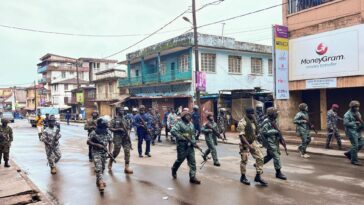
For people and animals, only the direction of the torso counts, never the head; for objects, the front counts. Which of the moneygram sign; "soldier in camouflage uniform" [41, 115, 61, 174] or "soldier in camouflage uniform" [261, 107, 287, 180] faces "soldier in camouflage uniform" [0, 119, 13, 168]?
the moneygram sign

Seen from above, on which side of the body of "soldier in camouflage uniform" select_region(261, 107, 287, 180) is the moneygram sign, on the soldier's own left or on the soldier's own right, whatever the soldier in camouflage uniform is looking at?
on the soldier's own left

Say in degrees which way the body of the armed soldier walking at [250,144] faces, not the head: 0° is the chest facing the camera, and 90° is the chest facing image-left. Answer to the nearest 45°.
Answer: approximately 315°

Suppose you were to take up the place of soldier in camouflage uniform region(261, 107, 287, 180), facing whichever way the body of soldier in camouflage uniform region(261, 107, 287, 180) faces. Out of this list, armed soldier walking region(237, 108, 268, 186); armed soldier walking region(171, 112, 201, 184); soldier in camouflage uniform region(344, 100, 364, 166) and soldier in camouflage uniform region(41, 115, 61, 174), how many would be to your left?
1

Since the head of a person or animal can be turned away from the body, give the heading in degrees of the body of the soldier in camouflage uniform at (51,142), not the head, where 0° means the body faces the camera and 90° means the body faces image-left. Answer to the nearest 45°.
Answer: approximately 0°

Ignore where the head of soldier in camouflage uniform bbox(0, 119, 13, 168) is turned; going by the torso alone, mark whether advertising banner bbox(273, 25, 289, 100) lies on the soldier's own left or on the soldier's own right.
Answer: on the soldier's own left

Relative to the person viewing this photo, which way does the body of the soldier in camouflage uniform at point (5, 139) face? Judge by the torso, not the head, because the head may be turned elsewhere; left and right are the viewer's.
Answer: facing the viewer

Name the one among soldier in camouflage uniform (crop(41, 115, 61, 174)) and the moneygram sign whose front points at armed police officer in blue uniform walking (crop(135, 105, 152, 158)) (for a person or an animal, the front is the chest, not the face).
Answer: the moneygram sign

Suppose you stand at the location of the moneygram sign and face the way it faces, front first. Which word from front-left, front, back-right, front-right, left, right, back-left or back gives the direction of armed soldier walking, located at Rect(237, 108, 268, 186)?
front-left

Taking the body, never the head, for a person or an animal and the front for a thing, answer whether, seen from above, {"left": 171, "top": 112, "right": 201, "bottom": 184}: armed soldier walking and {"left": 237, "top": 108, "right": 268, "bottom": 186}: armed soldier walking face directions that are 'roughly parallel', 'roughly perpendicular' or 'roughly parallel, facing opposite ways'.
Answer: roughly parallel

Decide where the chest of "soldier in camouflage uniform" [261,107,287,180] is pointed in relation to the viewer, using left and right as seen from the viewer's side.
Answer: facing the viewer and to the right of the viewer

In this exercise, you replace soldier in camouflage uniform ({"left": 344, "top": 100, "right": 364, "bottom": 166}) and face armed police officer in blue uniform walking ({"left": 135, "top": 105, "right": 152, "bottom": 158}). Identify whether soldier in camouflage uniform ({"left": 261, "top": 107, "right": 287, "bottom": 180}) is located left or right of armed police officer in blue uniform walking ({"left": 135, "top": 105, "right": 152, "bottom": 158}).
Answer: left

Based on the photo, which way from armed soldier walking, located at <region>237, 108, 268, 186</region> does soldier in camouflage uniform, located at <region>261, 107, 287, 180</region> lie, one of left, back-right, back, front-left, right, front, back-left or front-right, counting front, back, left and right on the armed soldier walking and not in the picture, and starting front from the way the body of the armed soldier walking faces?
left

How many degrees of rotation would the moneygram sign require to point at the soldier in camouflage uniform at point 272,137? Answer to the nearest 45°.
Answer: approximately 45° to its left

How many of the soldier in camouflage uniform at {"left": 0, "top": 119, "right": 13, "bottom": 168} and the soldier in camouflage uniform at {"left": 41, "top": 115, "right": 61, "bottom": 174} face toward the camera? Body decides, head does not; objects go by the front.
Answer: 2

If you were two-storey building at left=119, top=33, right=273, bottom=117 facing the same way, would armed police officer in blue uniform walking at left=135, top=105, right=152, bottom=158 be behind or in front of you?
in front

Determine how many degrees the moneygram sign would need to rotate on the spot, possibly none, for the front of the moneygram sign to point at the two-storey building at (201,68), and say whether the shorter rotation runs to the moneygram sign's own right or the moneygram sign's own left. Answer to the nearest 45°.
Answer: approximately 90° to the moneygram sign's own right
